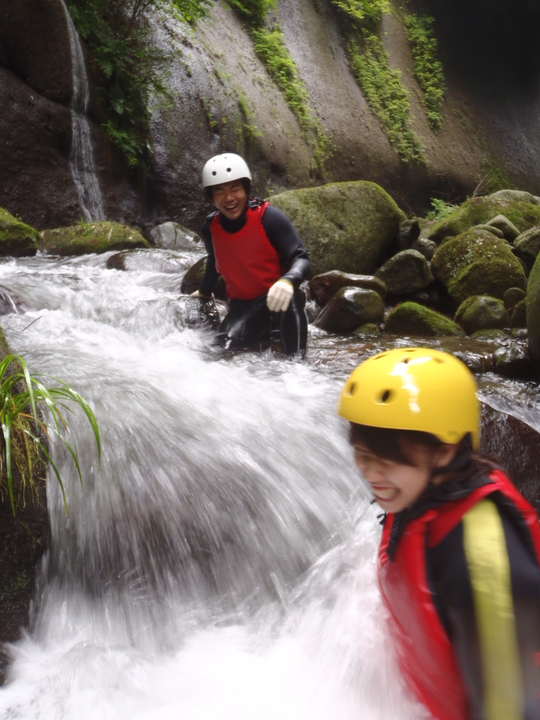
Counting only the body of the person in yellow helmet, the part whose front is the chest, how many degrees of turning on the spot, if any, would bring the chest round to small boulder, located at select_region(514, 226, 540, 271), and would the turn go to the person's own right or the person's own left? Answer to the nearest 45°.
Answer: approximately 135° to the person's own right

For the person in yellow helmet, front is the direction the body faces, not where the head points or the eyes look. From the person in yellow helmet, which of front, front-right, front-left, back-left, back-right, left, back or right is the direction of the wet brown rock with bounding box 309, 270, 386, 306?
back-right

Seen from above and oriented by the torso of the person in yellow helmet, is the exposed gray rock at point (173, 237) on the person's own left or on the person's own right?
on the person's own right

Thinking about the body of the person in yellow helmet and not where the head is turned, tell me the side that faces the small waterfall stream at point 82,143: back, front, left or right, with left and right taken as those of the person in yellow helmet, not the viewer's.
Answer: right

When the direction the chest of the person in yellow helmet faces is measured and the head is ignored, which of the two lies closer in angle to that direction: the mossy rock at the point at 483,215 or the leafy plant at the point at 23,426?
the leafy plant

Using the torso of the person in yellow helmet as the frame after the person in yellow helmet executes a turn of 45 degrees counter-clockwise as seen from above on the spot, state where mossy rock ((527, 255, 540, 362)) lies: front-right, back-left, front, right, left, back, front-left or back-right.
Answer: back

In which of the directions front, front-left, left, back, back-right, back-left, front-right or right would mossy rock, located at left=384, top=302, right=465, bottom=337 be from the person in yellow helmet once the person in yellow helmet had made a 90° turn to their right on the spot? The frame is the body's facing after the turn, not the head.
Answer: front-right

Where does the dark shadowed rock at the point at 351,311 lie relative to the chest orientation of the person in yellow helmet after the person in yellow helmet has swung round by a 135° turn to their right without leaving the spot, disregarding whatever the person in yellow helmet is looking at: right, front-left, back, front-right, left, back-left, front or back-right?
front

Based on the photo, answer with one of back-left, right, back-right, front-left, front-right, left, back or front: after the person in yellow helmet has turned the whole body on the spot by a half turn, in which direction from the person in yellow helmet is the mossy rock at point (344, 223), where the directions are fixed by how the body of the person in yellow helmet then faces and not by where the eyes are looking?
front-left

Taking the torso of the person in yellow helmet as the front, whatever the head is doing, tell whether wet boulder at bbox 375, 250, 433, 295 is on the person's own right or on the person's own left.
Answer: on the person's own right

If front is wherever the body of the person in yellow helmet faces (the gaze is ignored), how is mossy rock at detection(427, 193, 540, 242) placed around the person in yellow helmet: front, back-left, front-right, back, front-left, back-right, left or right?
back-right

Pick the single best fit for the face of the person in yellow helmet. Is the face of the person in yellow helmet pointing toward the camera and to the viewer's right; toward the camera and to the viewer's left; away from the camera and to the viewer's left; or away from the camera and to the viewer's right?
toward the camera and to the viewer's left

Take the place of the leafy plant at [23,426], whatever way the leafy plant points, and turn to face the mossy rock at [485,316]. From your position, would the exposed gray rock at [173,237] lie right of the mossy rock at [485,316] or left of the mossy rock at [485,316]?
left

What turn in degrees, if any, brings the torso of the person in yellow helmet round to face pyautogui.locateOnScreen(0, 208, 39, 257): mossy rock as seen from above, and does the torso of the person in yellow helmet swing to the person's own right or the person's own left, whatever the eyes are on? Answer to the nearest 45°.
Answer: approximately 90° to the person's own right

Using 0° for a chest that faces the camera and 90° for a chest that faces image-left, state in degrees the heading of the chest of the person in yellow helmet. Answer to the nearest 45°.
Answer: approximately 45°
